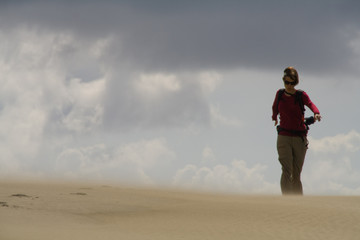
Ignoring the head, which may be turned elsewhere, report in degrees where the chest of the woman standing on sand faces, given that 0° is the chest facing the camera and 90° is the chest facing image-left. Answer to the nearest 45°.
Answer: approximately 0°
